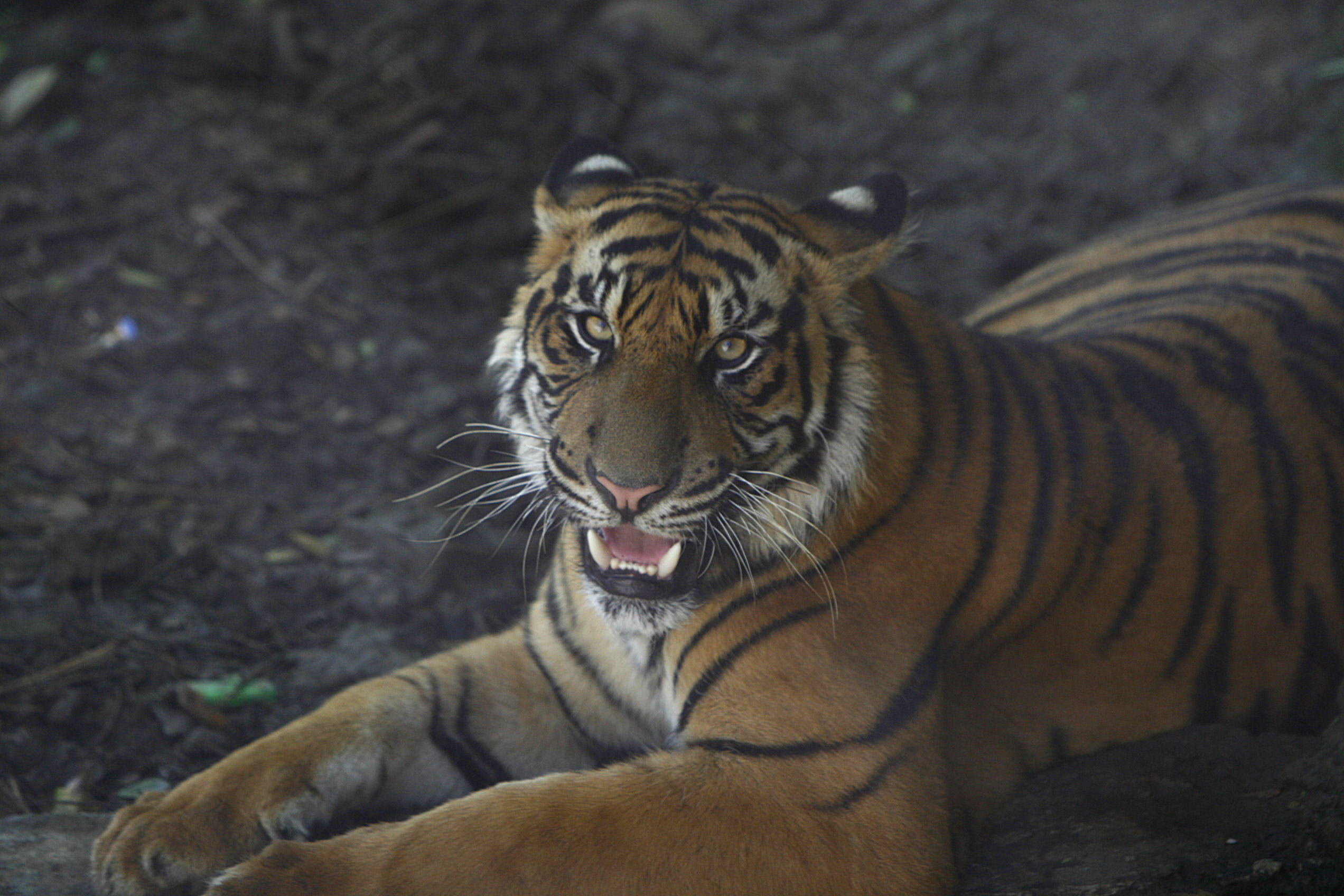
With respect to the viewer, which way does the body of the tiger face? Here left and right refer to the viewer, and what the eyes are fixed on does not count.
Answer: facing the viewer and to the left of the viewer

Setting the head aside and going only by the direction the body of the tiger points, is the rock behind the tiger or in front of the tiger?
in front

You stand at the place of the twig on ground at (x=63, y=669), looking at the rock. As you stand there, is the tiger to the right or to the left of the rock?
left

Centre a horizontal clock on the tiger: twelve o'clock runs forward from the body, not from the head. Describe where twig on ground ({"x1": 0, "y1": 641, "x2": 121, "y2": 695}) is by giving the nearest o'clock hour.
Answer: The twig on ground is roughly at 2 o'clock from the tiger.
